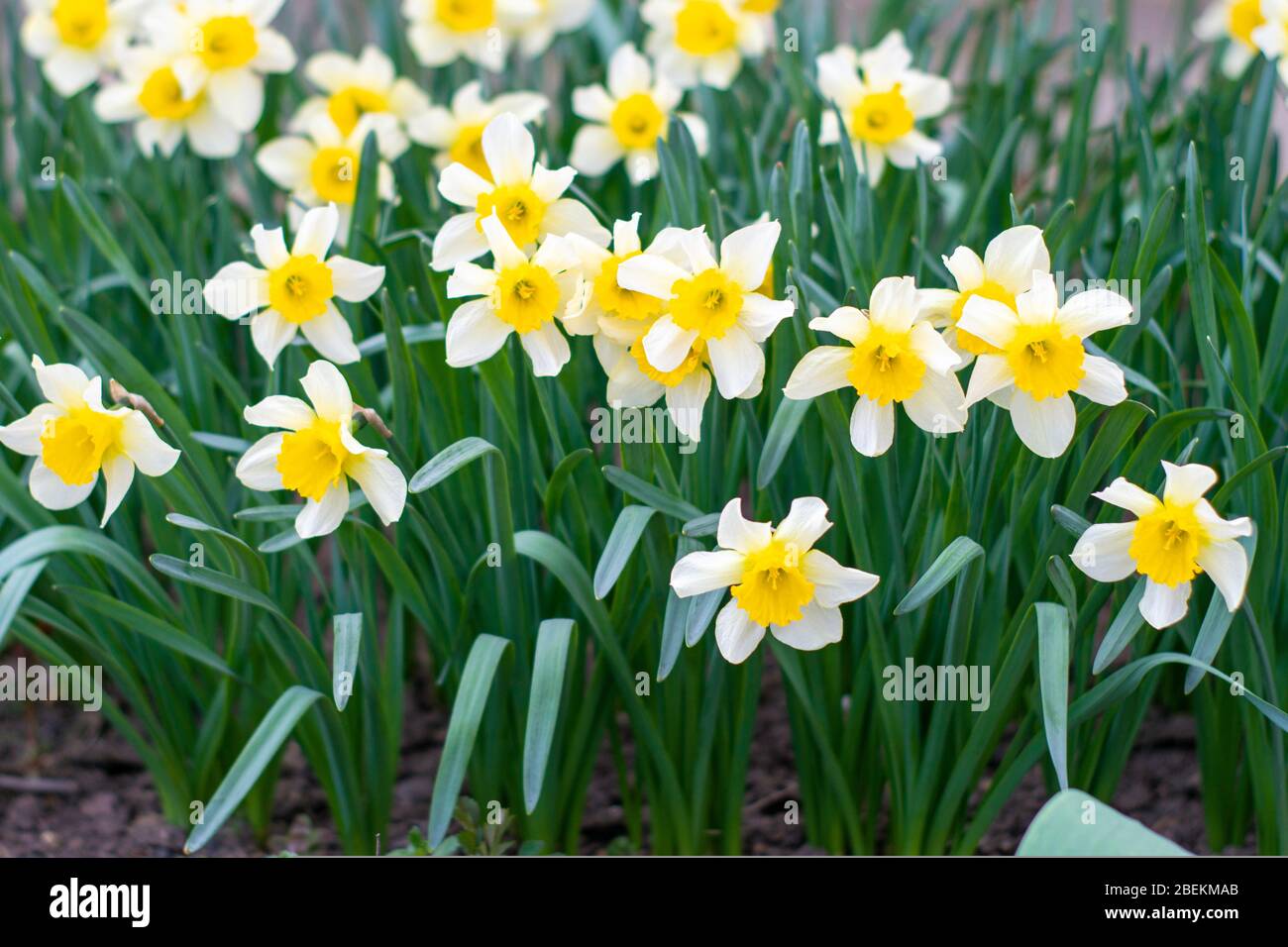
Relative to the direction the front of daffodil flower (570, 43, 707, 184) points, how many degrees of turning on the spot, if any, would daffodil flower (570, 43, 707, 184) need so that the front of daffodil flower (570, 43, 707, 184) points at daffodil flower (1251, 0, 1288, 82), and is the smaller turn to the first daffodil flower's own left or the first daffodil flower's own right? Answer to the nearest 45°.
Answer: approximately 90° to the first daffodil flower's own left

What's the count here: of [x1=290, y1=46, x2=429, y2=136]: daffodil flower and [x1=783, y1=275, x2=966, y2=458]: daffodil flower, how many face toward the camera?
2

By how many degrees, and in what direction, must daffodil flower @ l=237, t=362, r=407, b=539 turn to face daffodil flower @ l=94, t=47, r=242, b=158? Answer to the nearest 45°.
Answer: approximately 135° to its right

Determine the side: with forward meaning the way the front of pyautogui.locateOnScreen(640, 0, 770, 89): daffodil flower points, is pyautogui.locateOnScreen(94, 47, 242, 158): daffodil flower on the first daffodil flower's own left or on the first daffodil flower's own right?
on the first daffodil flower's own right

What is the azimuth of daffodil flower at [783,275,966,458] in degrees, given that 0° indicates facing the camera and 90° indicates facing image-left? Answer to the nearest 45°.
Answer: approximately 0°

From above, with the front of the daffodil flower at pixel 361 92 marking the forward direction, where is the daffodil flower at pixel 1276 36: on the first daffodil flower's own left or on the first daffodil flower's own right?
on the first daffodil flower's own left
